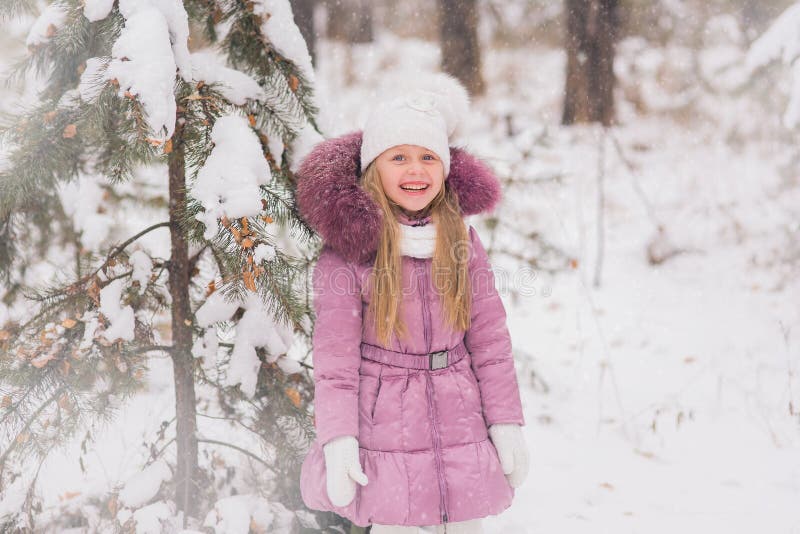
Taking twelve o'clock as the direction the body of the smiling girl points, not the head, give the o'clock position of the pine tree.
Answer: The pine tree is roughly at 3 o'clock from the smiling girl.

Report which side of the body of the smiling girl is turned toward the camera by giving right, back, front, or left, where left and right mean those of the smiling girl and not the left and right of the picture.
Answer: front
